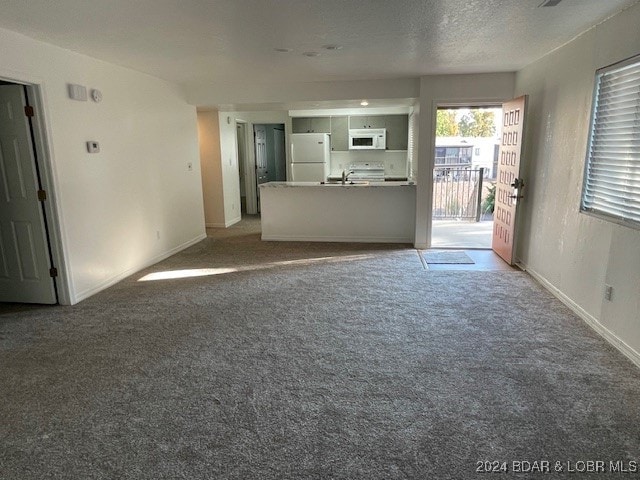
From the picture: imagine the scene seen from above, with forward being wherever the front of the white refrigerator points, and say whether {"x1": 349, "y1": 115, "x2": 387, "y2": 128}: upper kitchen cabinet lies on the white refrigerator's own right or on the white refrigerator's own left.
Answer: on the white refrigerator's own left

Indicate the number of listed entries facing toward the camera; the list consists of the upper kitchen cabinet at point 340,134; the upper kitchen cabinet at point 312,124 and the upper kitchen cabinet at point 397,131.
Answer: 3

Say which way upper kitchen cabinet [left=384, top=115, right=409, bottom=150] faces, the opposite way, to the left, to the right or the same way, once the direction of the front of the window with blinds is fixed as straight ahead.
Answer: to the left

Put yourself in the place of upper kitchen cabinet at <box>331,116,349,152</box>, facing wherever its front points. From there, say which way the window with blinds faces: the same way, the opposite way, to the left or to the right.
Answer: to the right

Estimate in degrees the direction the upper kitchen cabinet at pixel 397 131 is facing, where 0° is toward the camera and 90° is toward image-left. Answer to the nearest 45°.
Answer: approximately 0°

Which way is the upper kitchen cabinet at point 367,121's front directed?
toward the camera

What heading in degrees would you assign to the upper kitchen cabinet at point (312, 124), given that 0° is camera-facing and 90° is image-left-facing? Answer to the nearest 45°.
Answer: approximately 0°

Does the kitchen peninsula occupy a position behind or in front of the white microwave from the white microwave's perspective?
in front

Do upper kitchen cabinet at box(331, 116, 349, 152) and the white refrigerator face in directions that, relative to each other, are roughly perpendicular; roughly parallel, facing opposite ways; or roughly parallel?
roughly parallel

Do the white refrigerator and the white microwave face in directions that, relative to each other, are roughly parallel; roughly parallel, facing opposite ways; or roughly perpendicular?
roughly parallel

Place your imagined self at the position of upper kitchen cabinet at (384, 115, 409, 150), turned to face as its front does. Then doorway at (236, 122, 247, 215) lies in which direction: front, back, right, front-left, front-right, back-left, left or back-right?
right

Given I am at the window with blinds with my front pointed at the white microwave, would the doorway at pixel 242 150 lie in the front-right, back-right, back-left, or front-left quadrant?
front-left

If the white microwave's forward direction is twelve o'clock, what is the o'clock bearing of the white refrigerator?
The white refrigerator is roughly at 3 o'clock from the white microwave.

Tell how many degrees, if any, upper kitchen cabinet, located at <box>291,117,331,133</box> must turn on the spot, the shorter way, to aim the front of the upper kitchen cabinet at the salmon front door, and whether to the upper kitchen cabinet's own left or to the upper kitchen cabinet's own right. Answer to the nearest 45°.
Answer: approximately 45° to the upper kitchen cabinet's own left

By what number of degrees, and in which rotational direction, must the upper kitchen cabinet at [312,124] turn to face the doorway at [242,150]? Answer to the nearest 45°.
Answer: approximately 90° to its right

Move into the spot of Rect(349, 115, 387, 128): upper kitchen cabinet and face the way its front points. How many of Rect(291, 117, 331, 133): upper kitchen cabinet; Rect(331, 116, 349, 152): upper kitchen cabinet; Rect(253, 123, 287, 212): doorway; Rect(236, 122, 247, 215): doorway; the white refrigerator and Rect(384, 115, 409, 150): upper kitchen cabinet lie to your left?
1

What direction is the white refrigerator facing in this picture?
toward the camera

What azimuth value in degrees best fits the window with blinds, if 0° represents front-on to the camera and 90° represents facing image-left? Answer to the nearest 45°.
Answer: approximately 45°
